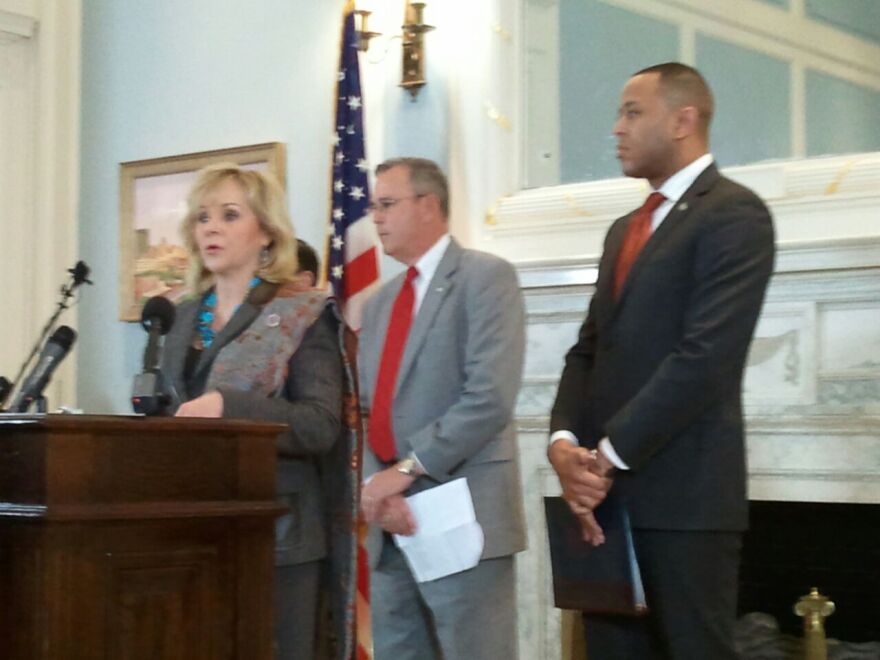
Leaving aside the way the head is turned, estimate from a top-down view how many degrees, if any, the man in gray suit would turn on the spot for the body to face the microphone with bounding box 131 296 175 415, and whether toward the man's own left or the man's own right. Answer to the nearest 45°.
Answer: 0° — they already face it

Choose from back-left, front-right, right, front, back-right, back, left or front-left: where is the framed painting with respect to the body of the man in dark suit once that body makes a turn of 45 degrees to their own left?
back-right

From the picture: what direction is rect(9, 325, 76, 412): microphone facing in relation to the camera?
to the viewer's right

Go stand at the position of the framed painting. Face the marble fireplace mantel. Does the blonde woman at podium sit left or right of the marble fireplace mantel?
right

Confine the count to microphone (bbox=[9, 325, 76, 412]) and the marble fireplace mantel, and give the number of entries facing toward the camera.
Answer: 1

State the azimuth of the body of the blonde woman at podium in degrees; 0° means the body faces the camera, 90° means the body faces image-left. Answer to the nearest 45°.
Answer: approximately 45°

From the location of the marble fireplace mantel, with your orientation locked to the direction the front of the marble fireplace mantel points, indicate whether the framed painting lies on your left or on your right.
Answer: on your right

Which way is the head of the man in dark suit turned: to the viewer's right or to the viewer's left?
to the viewer's left

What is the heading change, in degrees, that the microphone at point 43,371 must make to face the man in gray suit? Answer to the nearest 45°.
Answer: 0° — it already faces them

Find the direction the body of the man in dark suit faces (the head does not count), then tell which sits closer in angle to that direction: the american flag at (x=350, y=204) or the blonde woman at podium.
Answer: the blonde woman at podium

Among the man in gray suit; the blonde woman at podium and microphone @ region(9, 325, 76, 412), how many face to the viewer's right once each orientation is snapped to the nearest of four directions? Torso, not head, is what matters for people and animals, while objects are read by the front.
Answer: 1

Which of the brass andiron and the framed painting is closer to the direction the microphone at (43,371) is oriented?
the brass andiron
